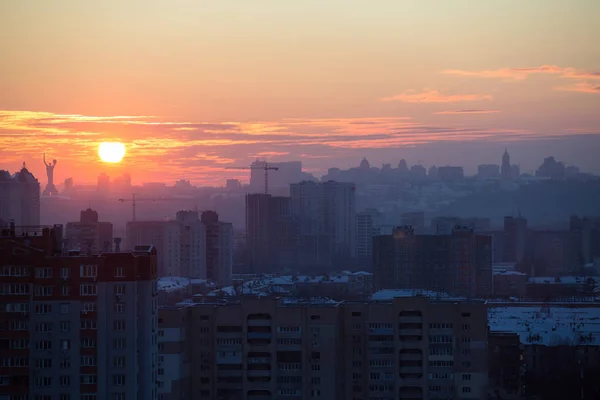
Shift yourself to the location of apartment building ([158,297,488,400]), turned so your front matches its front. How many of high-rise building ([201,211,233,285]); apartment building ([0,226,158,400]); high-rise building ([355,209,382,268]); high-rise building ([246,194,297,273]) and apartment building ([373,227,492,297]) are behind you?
4

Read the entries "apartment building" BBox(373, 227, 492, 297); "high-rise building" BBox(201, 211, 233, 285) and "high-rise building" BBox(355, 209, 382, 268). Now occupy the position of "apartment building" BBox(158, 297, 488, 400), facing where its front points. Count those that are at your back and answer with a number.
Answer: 3

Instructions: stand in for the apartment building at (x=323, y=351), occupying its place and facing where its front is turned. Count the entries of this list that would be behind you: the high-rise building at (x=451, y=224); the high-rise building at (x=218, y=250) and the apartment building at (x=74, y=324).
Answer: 2

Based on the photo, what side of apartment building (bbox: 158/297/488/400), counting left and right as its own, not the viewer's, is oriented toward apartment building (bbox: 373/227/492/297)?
back

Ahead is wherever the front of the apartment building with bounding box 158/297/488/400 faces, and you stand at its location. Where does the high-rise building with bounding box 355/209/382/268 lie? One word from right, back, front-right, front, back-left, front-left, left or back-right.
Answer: back

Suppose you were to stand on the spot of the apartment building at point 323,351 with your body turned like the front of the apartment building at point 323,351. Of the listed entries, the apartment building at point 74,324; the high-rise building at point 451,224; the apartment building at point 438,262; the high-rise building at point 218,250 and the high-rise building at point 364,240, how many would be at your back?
4

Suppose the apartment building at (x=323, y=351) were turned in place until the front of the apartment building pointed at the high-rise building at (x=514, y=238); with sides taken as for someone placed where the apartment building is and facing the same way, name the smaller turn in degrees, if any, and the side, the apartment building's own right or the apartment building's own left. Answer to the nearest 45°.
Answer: approximately 180°

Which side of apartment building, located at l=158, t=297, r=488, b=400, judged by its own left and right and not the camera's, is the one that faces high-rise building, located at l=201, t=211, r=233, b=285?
back

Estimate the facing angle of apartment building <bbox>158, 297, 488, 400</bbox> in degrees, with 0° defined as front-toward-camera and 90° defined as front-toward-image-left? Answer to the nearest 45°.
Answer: approximately 0°

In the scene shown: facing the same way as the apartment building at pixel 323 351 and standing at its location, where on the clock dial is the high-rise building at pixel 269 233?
The high-rise building is roughly at 6 o'clock from the apartment building.
